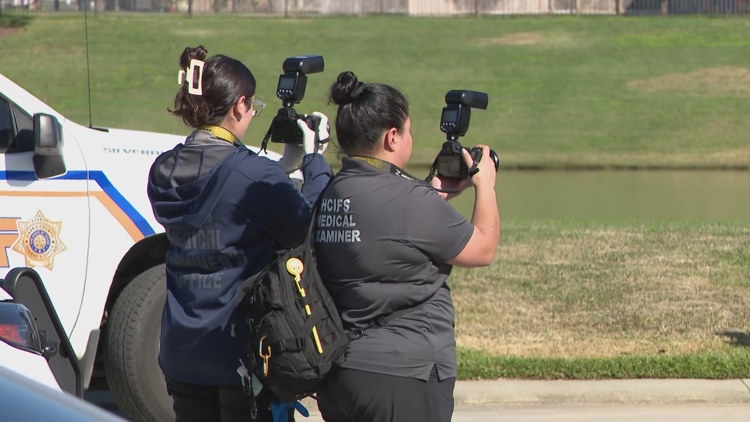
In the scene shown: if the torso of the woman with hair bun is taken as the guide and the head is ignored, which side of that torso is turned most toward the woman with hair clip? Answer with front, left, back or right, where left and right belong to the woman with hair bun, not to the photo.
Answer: left

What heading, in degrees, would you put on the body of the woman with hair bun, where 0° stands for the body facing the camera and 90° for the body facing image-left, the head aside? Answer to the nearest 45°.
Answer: approximately 225°

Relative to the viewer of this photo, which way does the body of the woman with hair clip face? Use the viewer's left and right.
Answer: facing away from the viewer and to the right of the viewer

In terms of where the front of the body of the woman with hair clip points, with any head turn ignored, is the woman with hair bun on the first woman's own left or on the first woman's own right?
on the first woman's own right

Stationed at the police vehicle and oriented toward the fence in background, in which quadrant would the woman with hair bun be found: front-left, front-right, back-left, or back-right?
back-right

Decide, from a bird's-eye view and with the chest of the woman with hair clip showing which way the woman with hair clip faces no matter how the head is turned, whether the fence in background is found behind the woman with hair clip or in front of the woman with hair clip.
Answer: in front

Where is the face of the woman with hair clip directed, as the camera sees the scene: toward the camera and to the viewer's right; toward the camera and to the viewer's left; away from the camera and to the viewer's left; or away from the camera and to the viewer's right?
away from the camera and to the viewer's right

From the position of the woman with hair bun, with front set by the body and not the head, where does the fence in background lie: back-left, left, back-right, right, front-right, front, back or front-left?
front-left

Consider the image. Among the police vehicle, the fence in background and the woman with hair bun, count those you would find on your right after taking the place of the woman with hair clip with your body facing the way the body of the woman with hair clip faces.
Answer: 1

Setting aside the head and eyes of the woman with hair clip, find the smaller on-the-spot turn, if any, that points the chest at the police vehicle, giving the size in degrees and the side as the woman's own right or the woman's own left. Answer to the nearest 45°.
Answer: approximately 45° to the woman's own left

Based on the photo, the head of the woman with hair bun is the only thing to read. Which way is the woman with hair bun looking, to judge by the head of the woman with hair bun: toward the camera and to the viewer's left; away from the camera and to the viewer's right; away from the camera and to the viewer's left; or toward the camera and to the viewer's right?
away from the camera and to the viewer's right

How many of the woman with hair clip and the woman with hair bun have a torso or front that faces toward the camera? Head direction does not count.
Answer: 0

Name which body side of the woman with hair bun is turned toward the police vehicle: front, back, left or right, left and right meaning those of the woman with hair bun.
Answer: left

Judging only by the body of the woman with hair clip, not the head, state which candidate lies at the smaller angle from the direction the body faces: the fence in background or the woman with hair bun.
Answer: the fence in background

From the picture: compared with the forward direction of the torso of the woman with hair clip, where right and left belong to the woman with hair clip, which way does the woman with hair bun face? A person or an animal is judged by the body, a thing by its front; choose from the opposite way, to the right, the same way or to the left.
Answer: the same way
